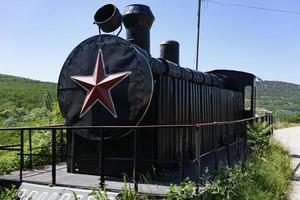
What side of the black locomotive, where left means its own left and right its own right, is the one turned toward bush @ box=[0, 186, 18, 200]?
front

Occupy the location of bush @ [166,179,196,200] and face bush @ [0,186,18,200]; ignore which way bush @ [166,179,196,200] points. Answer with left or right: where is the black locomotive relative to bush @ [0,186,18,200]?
right

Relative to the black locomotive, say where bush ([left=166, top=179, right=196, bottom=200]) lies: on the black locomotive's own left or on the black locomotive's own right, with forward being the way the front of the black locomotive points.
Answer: on the black locomotive's own left
